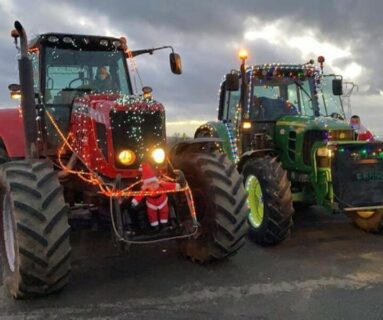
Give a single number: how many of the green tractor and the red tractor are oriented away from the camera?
0

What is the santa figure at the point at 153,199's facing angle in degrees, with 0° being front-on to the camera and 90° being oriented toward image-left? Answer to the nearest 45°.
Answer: approximately 0°

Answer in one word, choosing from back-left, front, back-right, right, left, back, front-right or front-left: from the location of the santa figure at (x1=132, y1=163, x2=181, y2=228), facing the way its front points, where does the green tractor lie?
back-left

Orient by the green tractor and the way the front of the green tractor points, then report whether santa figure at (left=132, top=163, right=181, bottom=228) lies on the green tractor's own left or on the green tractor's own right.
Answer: on the green tractor's own right

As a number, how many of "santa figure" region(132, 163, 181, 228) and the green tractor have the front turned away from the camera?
0

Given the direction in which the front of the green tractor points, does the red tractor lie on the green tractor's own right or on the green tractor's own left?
on the green tractor's own right

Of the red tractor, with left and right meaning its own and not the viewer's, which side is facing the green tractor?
left

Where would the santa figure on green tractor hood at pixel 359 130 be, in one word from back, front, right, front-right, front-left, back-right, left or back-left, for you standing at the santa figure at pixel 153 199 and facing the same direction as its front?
back-left

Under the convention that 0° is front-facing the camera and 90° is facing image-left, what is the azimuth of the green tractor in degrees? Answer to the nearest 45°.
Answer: approximately 315°

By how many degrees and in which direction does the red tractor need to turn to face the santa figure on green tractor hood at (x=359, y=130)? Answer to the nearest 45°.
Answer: approximately 90° to its left

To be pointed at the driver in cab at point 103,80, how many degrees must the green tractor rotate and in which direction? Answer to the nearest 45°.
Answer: approximately 90° to its right
